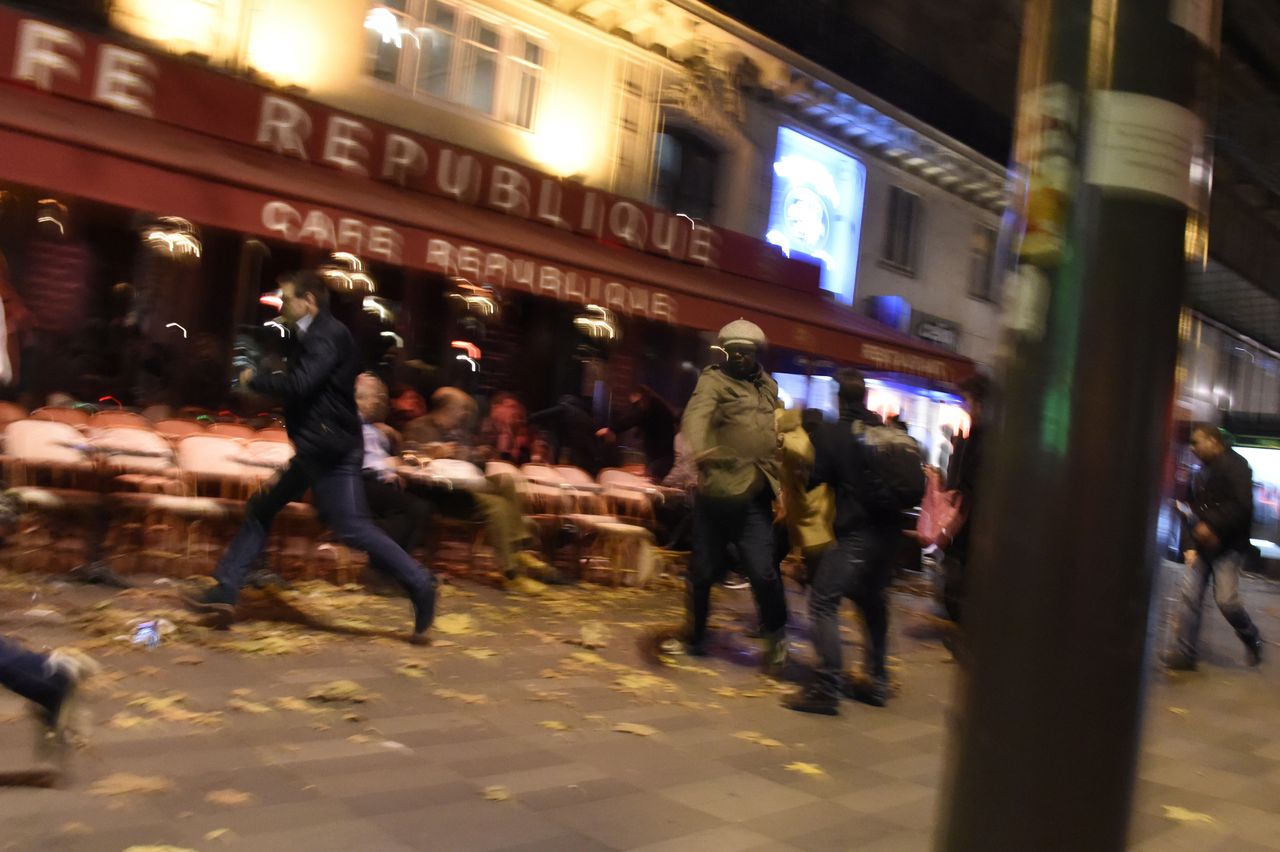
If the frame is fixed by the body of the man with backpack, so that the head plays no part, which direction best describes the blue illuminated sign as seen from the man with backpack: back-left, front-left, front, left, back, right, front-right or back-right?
front-right

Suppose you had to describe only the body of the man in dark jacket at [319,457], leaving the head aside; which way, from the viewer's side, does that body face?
to the viewer's left

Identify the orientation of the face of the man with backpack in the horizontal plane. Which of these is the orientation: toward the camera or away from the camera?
away from the camera

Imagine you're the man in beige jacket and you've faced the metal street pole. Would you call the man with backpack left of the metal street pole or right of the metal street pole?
left

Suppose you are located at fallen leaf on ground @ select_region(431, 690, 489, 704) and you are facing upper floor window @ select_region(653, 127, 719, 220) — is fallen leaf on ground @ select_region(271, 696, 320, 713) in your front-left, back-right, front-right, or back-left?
back-left

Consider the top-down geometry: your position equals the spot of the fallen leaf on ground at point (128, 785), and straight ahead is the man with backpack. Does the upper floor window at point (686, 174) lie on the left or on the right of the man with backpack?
left

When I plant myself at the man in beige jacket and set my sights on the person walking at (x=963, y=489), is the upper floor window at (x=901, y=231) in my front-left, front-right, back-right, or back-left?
front-left

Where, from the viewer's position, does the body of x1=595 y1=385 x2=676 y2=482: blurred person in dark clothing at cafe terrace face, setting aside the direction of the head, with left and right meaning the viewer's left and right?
facing to the left of the viewer

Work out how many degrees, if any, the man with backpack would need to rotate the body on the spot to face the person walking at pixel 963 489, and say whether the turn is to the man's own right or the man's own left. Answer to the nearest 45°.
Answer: approximately 45° to the man's own right

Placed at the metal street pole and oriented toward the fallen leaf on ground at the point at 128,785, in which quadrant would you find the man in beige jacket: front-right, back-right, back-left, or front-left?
front-right

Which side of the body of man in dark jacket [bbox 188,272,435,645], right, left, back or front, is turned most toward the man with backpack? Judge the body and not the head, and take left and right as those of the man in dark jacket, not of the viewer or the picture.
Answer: back

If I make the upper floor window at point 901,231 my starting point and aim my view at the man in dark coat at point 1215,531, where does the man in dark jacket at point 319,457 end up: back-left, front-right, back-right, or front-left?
front-right

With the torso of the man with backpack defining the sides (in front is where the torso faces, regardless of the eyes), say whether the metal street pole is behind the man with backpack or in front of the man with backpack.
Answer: behind

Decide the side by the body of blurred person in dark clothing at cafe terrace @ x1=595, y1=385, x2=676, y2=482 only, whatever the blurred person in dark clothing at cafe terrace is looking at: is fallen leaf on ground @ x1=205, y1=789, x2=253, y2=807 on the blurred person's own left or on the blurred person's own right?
on the blurred person's own left

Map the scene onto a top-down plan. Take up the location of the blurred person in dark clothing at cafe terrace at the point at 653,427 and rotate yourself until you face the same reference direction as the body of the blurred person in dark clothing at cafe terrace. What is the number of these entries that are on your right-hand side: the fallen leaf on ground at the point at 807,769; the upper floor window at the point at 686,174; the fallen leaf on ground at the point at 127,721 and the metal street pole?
1

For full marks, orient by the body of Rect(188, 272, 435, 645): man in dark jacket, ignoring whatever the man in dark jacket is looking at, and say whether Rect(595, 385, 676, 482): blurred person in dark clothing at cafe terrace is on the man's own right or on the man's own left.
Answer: on the man's own right

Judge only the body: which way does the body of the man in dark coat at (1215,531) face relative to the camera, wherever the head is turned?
to the viewer's left

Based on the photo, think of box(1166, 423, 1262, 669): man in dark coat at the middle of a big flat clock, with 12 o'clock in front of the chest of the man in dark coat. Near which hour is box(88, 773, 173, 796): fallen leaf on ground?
The fallen leaf on ground is roughly at 10 o'clock from the man in dark coat.
